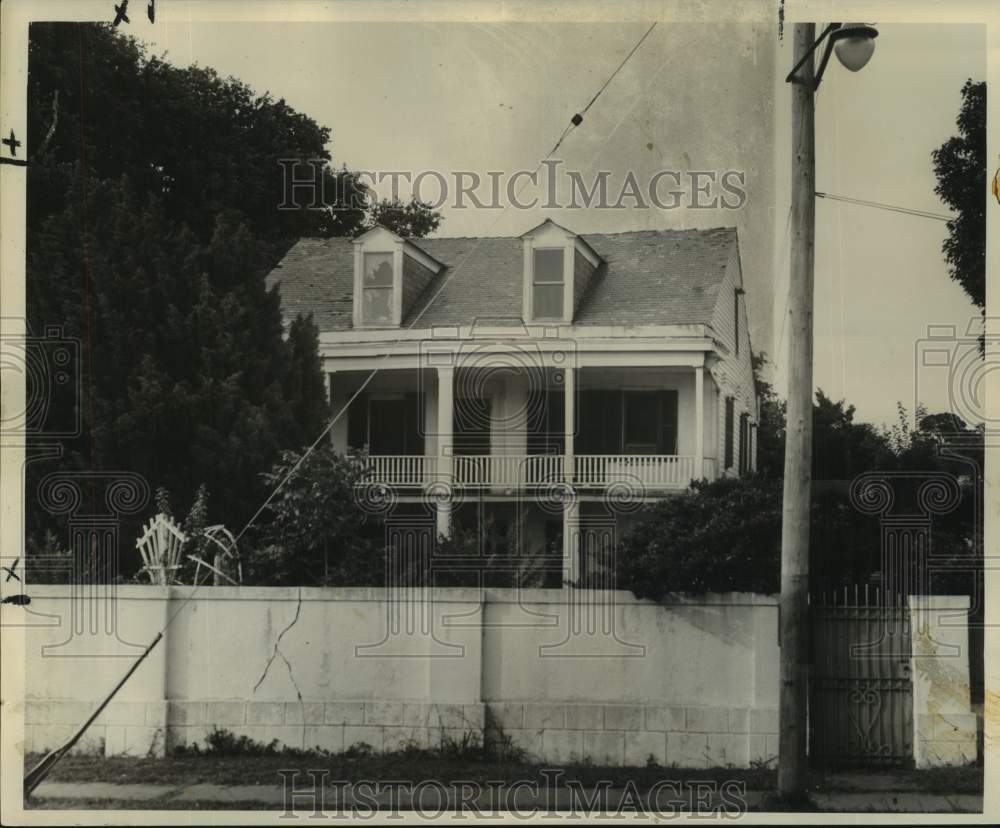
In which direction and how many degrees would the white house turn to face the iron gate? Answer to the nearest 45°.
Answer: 0° — it already faces it

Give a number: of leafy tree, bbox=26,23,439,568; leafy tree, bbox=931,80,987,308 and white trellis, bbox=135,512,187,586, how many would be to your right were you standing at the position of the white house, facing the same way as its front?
2

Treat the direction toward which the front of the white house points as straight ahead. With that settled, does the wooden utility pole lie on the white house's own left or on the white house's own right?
on the white house's own left

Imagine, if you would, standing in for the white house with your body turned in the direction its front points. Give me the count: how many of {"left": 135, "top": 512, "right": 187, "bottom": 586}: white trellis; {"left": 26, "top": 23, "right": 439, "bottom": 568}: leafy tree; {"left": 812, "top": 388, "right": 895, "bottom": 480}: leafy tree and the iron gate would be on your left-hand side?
2

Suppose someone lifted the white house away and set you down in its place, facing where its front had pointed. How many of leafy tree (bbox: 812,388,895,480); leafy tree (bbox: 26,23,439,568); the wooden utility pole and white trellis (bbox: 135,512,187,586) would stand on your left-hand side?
2

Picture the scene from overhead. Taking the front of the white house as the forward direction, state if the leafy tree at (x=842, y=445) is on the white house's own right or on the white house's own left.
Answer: on the white house's own left

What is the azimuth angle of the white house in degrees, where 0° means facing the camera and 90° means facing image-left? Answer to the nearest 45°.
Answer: approximately 0°

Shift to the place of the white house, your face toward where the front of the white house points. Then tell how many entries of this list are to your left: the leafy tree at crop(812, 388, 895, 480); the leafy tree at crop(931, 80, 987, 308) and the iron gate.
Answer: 3

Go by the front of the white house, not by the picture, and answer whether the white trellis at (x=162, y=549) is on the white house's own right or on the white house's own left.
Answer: on the white house's own right

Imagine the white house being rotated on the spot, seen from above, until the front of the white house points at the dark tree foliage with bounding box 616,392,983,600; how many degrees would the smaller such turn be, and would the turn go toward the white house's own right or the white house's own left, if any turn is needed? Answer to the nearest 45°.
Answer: approximately 90° to the white house's own left
